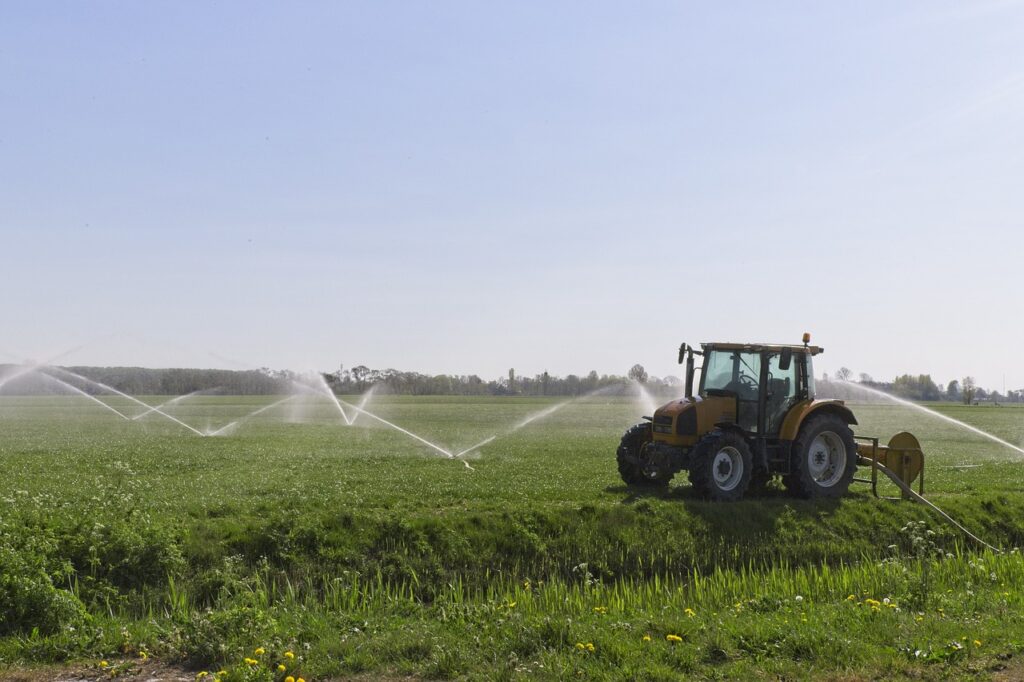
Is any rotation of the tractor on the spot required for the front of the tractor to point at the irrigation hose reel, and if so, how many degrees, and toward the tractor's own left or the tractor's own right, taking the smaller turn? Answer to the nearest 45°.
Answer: approximately 180°

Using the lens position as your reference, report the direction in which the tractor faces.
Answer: facing the viewer and to the left of the viewer

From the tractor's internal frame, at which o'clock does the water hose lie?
The water hose is roughly at 7 o'clock from the tractor.

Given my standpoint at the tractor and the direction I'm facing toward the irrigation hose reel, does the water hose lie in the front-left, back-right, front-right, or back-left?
front-right
